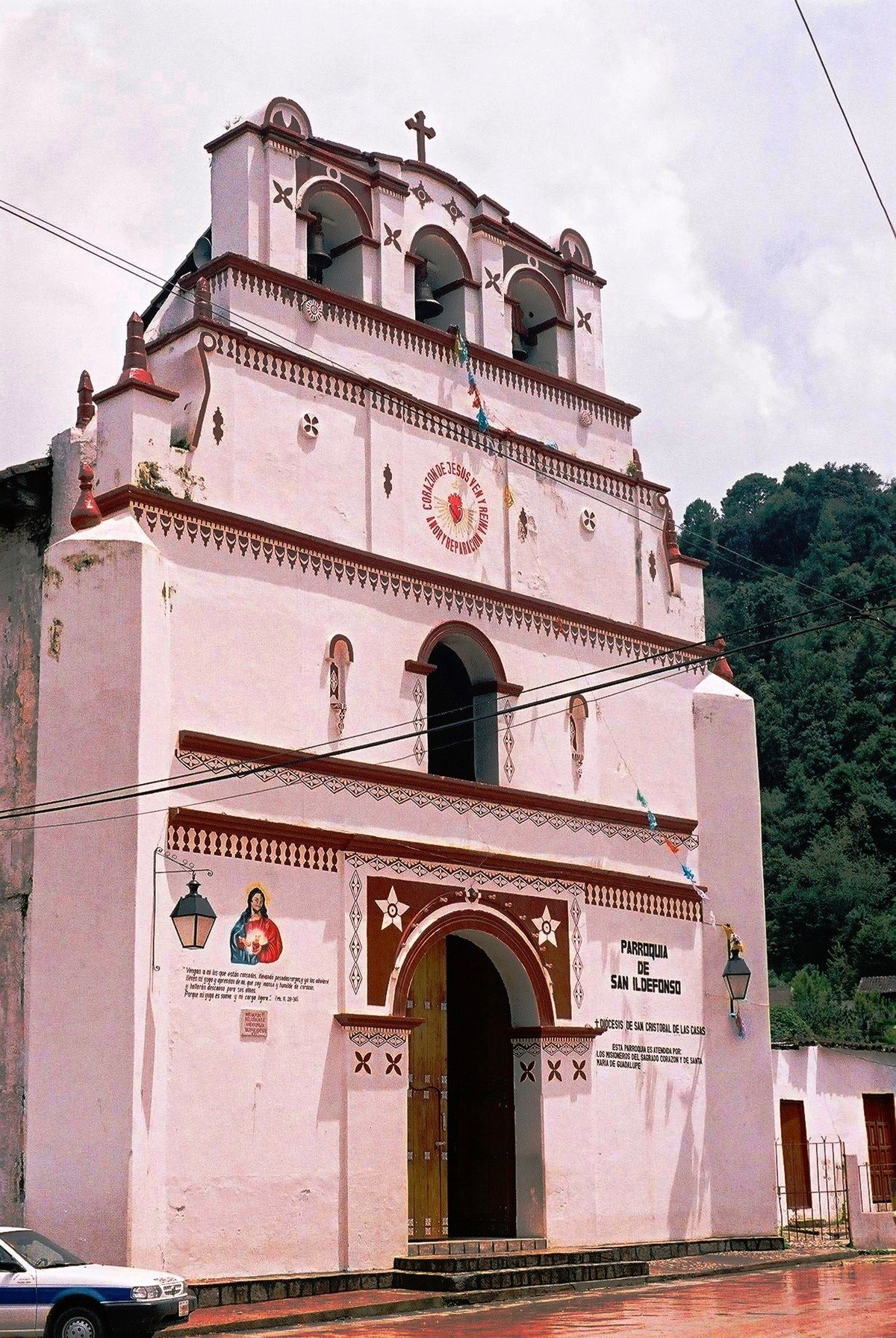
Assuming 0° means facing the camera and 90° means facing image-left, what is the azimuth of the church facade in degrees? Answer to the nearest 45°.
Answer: approximately 315°

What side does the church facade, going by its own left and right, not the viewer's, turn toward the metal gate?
left

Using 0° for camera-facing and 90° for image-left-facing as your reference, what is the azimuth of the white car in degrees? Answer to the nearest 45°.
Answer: approximately 315°

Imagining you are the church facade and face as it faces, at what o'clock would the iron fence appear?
The iron fence is roughly at 9 o'clock from the church facade.
